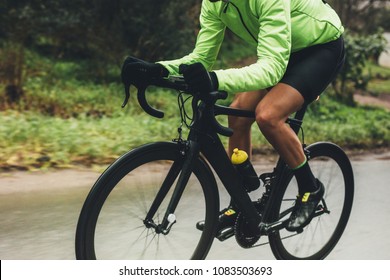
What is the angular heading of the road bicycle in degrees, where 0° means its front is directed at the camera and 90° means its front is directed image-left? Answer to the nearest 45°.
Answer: approximately 45°

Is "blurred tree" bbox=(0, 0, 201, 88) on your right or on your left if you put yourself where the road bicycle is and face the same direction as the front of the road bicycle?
on your right

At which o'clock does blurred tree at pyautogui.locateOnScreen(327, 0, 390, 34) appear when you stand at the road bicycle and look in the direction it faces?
The blurred tree is roughly at 5 o'clock from the road bicycle.

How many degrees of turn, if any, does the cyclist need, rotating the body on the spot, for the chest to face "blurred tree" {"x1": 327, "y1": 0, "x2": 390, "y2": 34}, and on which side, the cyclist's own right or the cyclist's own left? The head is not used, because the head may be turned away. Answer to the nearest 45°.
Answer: approximately 135° to the cyclist's own right
